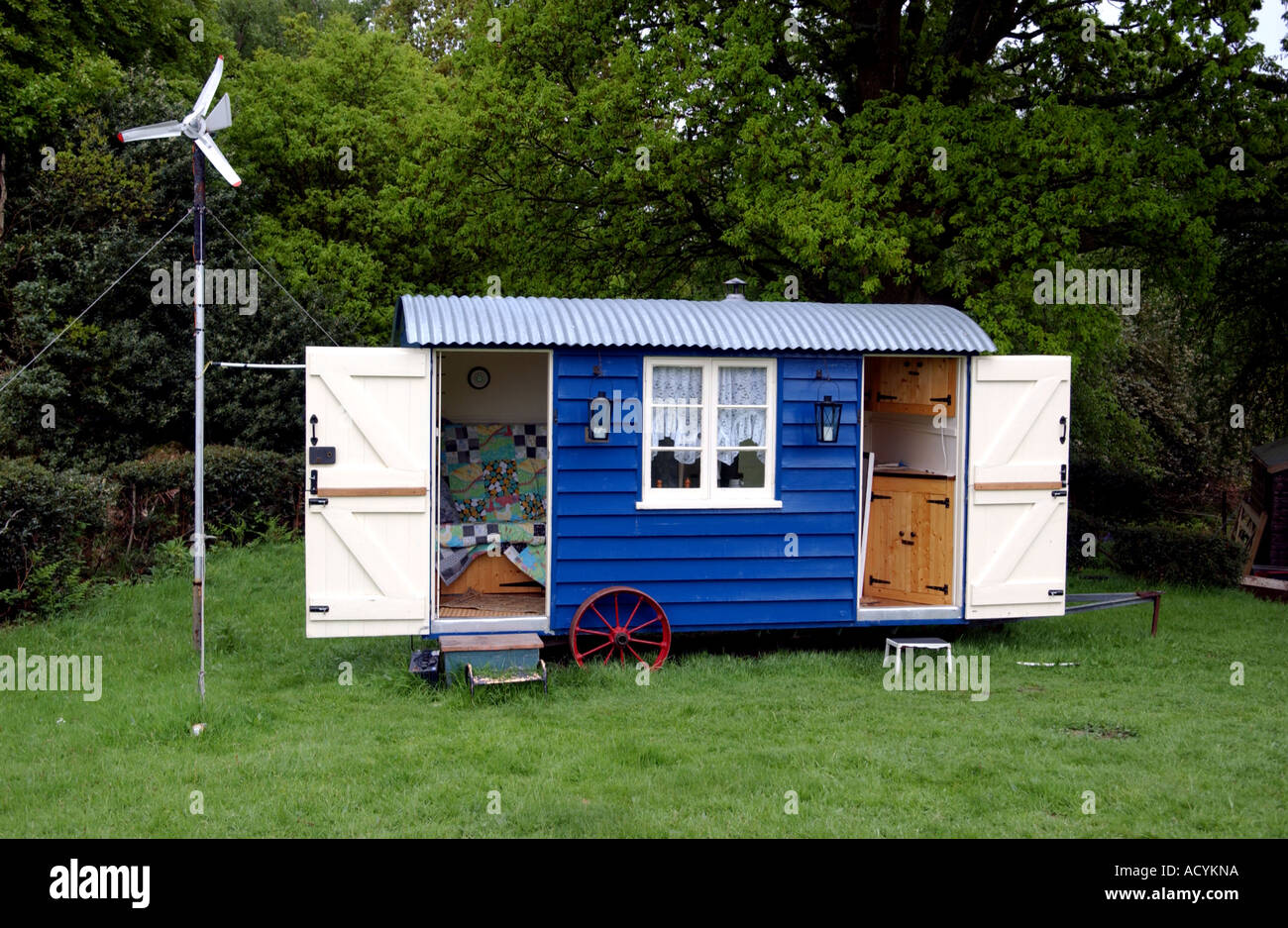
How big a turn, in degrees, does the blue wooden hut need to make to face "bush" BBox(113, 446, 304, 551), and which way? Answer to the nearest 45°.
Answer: approximately 135° to its right

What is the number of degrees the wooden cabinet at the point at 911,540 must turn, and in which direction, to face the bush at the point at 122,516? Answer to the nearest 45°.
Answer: approximately 90° to its right

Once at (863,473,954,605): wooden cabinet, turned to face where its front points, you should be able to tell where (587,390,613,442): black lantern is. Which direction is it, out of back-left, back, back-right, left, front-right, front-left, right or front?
front-right

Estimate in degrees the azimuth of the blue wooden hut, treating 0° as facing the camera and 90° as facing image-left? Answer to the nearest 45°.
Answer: approximately 0°

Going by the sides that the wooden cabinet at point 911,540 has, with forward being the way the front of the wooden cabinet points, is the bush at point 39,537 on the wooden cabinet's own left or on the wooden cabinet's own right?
on the wooden cabinet's own right

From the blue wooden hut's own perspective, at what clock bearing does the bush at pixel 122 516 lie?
The bush is roughly at 4 o'clock from the blue wooden hut.

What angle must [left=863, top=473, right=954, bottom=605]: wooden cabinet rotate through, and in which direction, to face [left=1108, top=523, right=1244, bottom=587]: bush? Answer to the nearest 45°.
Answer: approximately 135° to its left

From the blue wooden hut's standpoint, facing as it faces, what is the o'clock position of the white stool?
The white stool is roughly at 9 o'clock from the blue wooden hut.

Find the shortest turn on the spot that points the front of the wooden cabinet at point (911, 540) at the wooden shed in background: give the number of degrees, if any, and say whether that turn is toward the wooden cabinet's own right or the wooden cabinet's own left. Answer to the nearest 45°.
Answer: approximately 135° to the wooden cabinet's own left

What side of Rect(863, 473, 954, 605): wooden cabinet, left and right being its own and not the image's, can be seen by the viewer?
front

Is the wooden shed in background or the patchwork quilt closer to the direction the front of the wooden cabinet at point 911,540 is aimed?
the patchwork quilt

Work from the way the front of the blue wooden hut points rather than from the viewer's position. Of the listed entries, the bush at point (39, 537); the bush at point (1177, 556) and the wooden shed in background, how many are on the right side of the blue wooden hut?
1
